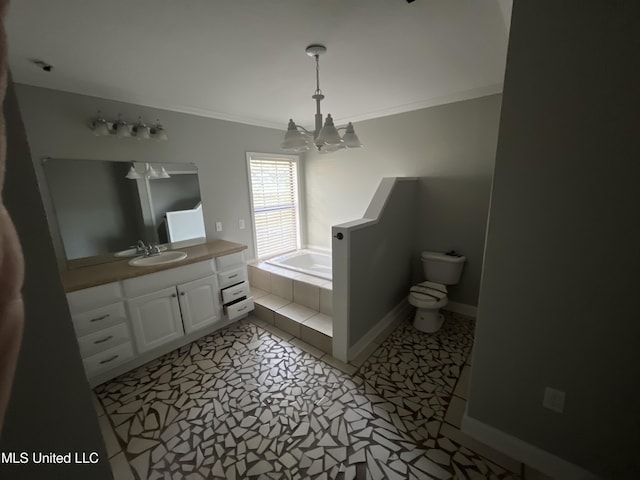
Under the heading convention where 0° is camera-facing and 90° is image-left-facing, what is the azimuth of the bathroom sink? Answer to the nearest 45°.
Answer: approximately 315°

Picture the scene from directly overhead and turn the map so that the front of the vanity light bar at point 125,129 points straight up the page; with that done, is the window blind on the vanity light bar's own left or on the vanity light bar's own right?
on the vanity light bar's own left

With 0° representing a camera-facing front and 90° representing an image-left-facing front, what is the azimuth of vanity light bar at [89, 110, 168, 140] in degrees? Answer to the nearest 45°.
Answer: approximately 315°

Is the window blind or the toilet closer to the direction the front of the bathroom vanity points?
the toilet

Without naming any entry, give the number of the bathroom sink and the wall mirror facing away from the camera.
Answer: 0

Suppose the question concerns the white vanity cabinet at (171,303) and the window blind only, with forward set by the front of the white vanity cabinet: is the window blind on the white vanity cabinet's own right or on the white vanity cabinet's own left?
on the white vanity cabinet's own left

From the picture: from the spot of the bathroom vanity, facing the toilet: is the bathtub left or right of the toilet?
left

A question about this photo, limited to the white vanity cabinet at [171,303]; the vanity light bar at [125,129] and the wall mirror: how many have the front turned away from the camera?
0

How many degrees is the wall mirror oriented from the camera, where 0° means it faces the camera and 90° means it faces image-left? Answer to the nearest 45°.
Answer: approximately 315°

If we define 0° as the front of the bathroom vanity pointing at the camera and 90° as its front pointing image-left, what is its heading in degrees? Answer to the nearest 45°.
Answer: approximately 315°

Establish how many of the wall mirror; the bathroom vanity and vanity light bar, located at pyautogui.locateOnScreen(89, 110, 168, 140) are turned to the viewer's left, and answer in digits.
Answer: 0

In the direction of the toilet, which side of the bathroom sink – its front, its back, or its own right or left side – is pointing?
front
